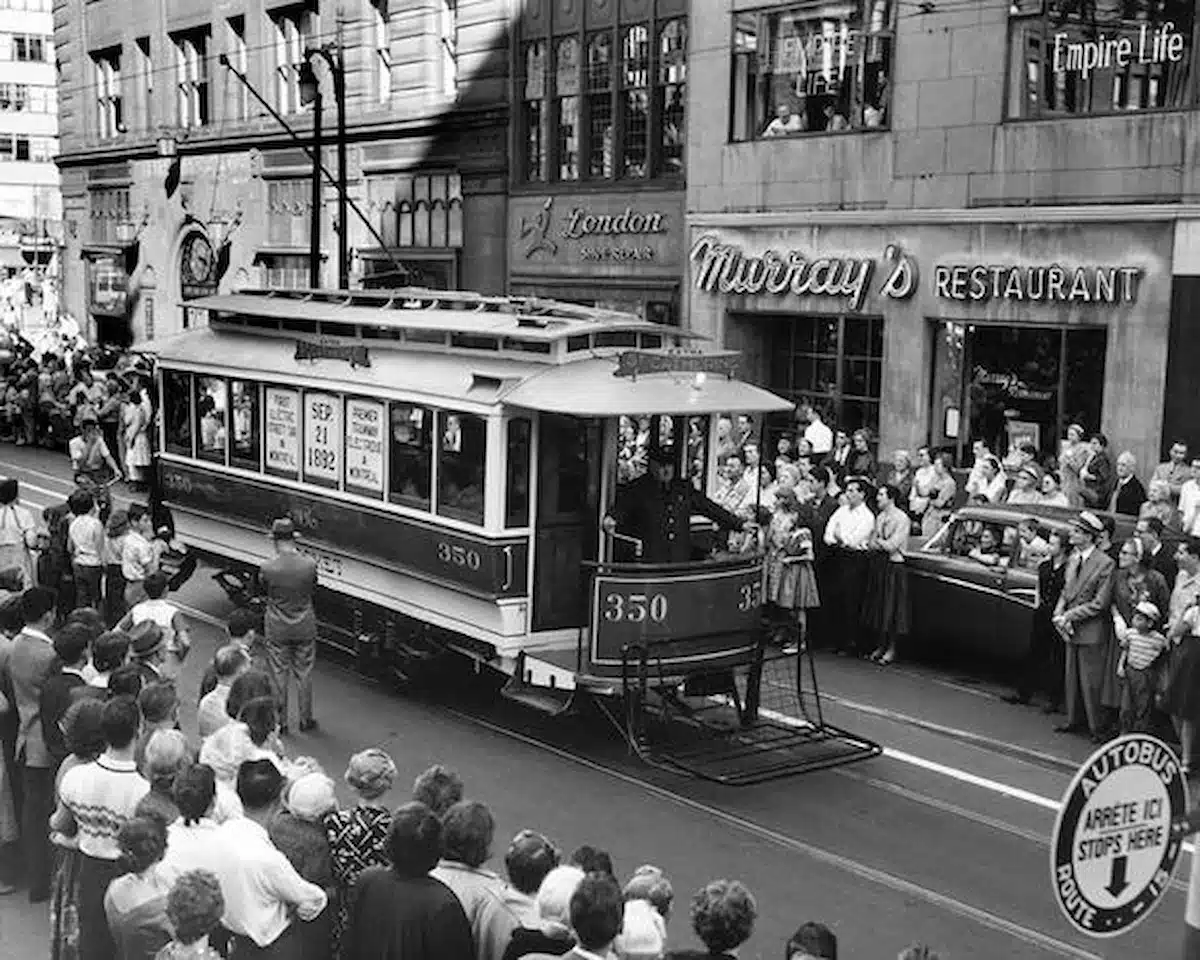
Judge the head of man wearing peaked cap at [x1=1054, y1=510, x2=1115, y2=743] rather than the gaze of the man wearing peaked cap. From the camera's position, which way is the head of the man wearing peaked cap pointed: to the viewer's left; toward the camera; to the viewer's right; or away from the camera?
to the viewer's left

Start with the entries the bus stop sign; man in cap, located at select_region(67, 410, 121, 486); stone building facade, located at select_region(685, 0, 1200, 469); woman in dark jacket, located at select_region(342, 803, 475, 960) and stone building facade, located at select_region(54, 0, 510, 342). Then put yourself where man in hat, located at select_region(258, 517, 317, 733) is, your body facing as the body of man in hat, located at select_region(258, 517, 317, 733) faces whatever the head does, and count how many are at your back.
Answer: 2

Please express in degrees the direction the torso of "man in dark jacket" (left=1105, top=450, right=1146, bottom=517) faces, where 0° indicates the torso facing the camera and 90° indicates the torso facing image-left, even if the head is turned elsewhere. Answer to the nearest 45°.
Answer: approximately 45°

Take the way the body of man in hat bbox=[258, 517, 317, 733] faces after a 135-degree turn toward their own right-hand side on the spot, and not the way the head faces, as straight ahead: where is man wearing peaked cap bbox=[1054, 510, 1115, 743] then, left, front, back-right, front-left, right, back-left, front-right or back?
front-left

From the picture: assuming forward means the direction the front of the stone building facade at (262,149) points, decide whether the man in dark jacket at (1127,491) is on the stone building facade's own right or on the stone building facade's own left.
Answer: on the stone building facade's own left

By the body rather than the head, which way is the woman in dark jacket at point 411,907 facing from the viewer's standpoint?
away from the camera

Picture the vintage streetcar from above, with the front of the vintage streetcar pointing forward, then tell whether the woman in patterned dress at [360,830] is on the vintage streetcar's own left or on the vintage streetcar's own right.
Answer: on the vintage streetcar's own right

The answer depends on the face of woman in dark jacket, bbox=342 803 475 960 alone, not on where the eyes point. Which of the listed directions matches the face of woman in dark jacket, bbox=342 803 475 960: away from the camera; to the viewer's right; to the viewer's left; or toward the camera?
away from the camera

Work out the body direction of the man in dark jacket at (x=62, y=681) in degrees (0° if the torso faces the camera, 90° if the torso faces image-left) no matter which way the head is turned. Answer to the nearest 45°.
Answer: approximately 225°

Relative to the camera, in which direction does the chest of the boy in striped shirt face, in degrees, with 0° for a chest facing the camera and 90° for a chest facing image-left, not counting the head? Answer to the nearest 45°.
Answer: approximately 45°

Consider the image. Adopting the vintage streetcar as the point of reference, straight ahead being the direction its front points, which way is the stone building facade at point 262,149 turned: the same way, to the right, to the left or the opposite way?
to the right
